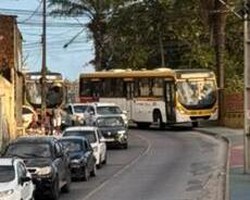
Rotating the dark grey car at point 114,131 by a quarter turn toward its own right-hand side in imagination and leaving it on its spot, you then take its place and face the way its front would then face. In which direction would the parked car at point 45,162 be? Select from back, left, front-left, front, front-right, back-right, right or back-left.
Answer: left

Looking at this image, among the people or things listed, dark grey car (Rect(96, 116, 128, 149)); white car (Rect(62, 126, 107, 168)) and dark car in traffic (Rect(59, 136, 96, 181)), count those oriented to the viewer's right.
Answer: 0

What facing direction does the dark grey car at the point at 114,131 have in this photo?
toward the camera

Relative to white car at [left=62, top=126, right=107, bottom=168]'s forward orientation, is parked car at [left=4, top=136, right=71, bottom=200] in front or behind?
in front

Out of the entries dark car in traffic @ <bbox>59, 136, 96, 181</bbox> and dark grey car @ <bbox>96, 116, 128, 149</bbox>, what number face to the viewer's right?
0

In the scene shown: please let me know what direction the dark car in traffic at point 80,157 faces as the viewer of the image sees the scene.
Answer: facing the viewer and to the left of the viewer

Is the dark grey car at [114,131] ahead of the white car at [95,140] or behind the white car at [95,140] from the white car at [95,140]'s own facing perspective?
behind

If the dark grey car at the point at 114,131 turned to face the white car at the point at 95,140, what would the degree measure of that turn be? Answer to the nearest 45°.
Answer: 0° — it already faces it

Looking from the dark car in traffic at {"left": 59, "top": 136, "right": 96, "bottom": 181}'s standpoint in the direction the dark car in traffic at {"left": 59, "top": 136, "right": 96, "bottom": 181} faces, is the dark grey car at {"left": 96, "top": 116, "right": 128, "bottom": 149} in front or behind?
behind

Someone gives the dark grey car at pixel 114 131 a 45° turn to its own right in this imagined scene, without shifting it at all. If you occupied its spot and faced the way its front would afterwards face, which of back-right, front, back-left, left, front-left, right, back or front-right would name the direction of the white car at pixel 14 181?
front-left

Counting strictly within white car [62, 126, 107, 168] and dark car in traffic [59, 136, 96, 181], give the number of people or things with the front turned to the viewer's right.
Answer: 0

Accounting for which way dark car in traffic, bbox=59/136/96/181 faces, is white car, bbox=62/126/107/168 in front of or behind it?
behind
